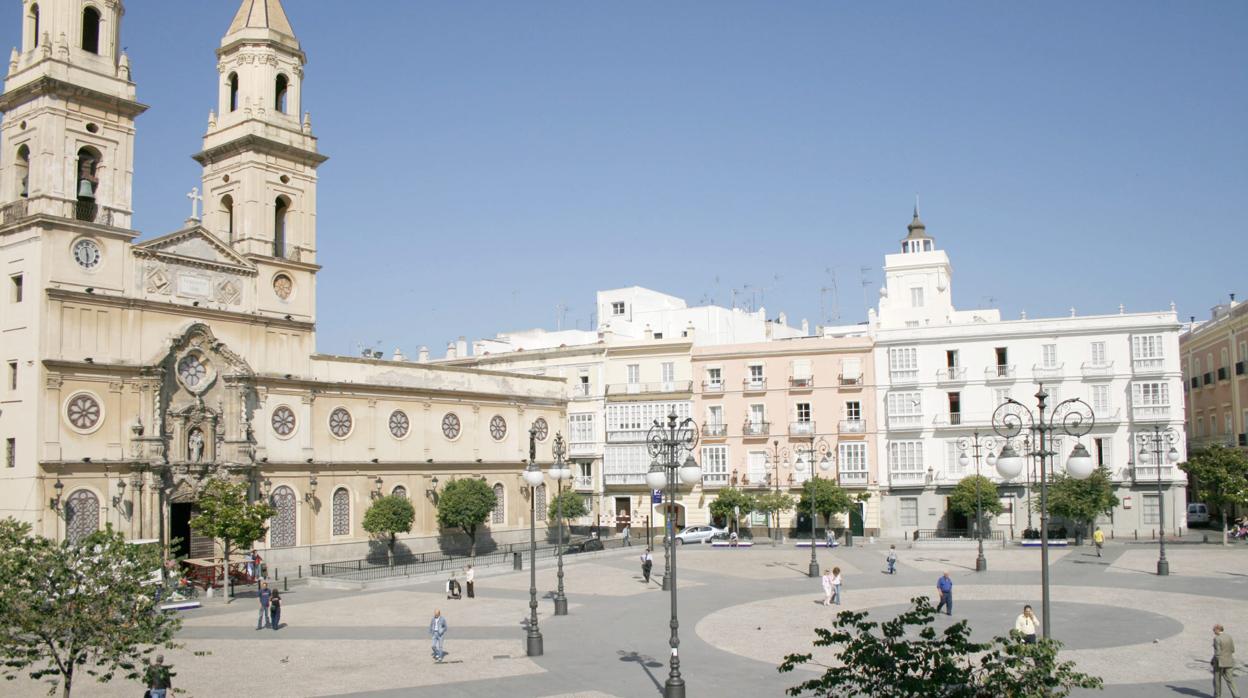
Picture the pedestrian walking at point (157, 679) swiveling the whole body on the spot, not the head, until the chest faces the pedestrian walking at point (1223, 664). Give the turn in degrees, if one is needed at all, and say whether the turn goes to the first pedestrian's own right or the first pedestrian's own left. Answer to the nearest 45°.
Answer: approximately 90° to the first pedestrian's own right

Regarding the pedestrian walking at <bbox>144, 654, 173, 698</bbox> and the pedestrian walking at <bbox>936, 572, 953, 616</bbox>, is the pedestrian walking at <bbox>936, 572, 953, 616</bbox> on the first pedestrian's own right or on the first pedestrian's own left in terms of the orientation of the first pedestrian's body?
on the first pedestrian's own right

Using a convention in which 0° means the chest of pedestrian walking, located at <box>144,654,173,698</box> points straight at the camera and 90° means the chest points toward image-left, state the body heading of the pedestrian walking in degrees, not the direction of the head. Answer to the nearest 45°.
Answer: approximately 180°

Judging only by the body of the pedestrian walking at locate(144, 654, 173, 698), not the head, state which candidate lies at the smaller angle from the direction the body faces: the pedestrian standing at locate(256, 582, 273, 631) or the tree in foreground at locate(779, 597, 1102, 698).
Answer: the pedestrian standing

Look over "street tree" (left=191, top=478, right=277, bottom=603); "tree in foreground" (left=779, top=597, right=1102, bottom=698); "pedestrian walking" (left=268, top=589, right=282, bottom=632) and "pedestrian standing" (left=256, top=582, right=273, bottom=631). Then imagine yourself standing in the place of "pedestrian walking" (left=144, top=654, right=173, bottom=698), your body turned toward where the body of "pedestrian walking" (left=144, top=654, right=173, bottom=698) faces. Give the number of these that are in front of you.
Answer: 3

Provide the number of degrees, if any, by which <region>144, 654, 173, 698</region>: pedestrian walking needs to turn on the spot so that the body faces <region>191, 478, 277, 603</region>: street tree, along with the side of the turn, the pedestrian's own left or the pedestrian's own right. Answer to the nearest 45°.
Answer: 0° — they already face it

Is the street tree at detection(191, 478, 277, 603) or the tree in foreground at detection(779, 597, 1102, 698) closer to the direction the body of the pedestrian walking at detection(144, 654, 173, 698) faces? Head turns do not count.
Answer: the street tree

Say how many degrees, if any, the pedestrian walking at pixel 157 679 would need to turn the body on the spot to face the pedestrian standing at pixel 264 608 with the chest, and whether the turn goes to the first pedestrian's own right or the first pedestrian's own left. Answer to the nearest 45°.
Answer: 0° — they already face them
